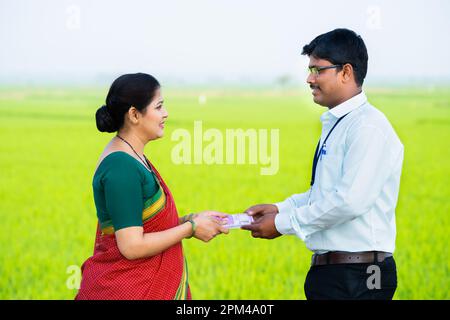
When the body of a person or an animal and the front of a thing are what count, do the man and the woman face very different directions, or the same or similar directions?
very different directions

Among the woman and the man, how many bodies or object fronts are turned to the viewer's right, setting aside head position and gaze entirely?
1

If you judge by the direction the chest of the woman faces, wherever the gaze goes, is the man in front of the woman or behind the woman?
in front

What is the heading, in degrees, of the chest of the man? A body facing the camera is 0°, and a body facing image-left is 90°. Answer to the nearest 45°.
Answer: approximately 90°

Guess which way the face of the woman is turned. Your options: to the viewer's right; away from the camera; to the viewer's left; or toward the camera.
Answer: to the viewer's right

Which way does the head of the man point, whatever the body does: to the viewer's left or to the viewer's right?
to the viewer's left

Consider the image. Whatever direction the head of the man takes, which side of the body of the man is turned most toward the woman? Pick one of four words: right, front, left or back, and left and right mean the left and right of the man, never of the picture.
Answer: front

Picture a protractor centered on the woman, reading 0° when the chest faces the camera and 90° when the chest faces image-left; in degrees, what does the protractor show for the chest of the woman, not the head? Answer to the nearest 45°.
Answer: approximately 270°
